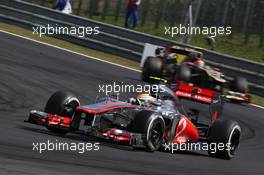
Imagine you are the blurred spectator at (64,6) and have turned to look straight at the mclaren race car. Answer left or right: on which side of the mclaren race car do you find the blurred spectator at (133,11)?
left

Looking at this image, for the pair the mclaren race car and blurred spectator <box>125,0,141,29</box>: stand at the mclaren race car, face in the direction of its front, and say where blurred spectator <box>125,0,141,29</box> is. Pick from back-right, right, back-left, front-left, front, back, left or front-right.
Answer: back-right

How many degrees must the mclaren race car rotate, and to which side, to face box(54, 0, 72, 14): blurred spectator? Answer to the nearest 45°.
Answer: approximately 135° to its right

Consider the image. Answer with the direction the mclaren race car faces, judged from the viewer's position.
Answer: facing the viewer and to the left of the viewer
